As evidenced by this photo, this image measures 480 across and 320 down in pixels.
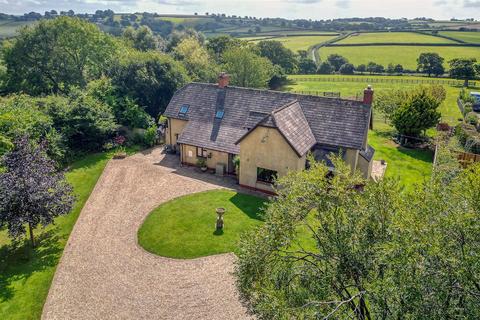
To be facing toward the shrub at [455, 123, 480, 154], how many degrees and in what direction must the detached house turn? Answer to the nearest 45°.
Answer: approximately 135° to its left

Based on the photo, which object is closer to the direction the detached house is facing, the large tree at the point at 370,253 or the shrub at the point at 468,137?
the large tree

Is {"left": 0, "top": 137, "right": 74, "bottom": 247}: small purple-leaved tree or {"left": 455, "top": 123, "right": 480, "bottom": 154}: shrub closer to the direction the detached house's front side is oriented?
the small purple-leaved tree

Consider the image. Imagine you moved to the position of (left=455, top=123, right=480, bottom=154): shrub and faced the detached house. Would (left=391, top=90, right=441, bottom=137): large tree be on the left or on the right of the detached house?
right

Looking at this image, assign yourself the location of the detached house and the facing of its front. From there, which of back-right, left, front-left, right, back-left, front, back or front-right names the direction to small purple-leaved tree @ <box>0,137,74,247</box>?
front-right

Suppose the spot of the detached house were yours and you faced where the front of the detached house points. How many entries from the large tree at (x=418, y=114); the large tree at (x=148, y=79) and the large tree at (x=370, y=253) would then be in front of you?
1

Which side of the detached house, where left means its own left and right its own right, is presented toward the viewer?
front

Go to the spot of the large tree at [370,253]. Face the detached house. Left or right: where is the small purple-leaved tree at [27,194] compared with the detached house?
left

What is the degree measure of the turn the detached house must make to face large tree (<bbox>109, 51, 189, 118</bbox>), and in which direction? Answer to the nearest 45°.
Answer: approximately 135° to its right

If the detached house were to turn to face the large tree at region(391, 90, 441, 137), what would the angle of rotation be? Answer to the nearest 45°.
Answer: approximately 135° to its left

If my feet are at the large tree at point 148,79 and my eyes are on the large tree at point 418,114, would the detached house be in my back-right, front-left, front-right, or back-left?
front-right

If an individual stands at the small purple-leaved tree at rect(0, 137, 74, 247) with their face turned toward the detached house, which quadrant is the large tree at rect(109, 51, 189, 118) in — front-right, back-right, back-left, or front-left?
front-left

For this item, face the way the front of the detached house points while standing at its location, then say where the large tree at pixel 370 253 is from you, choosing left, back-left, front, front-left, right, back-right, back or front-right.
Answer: front
